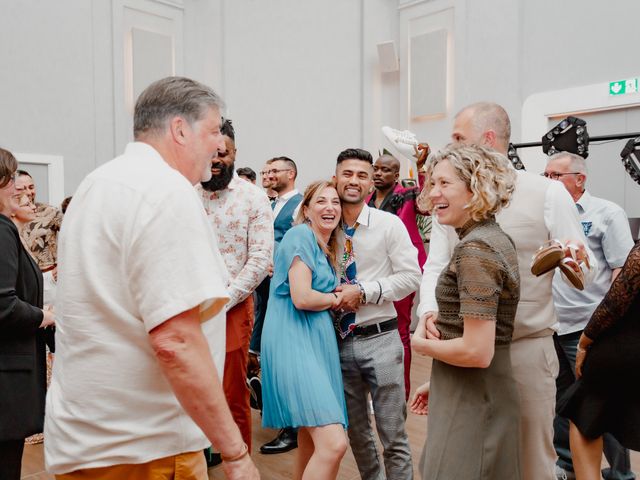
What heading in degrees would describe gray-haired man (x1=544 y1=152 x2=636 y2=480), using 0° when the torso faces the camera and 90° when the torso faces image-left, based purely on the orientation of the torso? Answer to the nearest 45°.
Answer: approximately 45°

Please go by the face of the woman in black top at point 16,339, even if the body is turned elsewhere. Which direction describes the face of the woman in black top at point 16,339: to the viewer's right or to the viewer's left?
to the viewer's right

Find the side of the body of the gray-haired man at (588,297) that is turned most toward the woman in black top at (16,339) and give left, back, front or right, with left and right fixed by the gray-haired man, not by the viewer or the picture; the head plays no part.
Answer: front

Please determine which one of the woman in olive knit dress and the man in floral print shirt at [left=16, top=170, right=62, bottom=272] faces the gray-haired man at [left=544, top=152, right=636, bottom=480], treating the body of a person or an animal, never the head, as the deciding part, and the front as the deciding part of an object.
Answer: the man in floral print shirt

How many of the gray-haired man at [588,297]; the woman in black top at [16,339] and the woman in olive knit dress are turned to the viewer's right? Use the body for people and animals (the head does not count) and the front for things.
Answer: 1

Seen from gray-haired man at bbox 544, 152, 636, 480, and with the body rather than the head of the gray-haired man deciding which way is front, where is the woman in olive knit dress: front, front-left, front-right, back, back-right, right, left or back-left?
front-left

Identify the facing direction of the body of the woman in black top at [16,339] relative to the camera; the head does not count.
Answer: to the viewer's right

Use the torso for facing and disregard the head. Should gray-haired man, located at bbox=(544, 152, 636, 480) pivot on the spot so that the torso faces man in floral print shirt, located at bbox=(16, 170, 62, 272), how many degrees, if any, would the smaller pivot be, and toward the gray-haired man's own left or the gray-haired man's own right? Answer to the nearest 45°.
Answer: approximately 45° to the gray-haired man's own right

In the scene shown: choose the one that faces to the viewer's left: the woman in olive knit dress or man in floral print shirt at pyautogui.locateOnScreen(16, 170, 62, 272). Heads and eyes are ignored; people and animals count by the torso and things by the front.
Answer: the woman in olive knit dress

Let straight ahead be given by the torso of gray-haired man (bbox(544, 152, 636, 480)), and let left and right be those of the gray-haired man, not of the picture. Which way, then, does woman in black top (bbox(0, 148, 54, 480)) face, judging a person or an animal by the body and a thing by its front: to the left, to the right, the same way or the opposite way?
the opposite way

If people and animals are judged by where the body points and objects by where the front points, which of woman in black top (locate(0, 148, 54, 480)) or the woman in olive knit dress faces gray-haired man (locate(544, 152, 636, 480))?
the woman in black top
